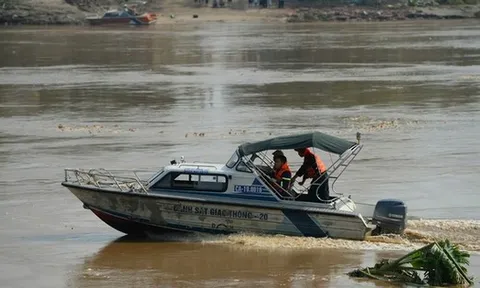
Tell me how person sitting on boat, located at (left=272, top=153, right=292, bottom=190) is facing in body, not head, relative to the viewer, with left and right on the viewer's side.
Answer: facing the viewer and to the left of the viewer

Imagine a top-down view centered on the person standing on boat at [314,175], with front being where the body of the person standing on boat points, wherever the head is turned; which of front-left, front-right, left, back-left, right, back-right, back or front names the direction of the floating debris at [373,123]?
right

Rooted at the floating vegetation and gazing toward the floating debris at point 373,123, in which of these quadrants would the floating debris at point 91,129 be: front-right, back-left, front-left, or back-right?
front-left

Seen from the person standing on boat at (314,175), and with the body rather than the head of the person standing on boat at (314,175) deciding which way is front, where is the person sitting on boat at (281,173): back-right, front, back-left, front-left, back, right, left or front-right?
front

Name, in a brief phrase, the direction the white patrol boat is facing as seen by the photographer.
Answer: facing to the left of the viewer

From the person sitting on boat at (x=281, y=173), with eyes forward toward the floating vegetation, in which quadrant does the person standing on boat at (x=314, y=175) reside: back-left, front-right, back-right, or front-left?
front-left

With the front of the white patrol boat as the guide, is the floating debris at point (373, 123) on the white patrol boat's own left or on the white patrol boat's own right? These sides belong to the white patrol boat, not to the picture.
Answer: on the white patrol boat's own right

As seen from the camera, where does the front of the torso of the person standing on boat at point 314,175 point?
to the viewer's left

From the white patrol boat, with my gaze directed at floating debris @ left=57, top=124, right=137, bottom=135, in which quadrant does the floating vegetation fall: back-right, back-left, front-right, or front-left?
back-right

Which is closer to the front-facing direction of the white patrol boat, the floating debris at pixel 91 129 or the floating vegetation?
the floating debris
